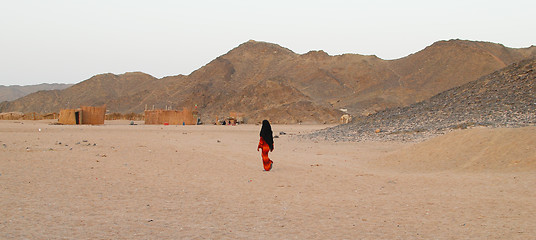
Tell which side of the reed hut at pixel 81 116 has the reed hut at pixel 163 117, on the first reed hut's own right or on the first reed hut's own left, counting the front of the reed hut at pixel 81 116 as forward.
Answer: on the first reed hut's own left

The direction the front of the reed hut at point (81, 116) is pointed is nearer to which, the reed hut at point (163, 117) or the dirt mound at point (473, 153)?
the dirt mound

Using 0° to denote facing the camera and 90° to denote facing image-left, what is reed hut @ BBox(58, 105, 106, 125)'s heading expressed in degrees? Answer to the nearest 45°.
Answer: approximately 0°

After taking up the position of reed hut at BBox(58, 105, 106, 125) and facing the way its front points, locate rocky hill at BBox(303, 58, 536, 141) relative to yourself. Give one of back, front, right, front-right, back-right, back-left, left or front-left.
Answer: front-left
